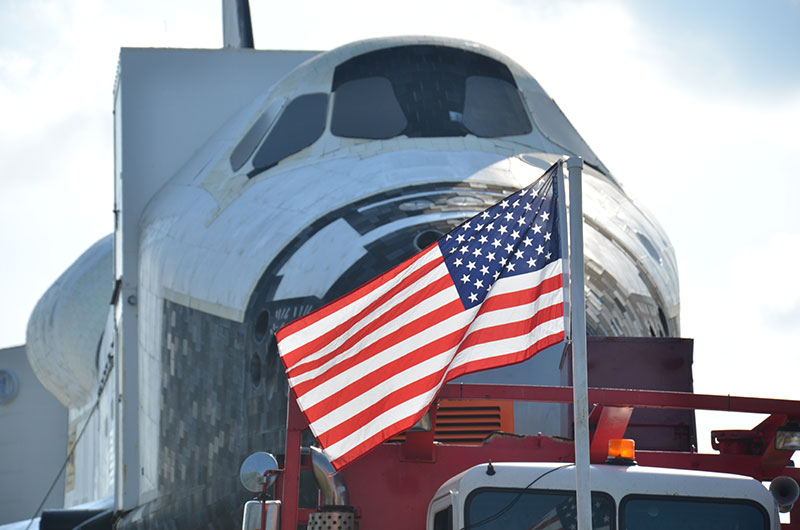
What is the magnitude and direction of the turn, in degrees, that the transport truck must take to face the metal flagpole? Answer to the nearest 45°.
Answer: approximately 45° to its right

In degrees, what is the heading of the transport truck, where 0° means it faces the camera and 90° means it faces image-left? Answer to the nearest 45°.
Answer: approximately 315°
